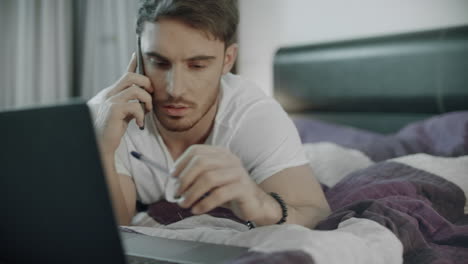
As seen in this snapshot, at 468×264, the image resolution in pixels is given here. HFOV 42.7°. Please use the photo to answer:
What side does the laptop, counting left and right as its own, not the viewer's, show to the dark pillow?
front

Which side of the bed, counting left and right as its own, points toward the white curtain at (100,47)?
right

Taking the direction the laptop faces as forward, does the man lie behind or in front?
in front

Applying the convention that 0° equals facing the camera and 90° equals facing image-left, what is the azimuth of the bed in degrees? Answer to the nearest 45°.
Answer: approximately 45°

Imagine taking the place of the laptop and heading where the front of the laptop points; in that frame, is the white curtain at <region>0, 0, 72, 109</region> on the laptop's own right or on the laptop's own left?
on the laptop's own left

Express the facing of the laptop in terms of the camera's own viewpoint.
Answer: facing away from the viewer and to the right of the viewer
